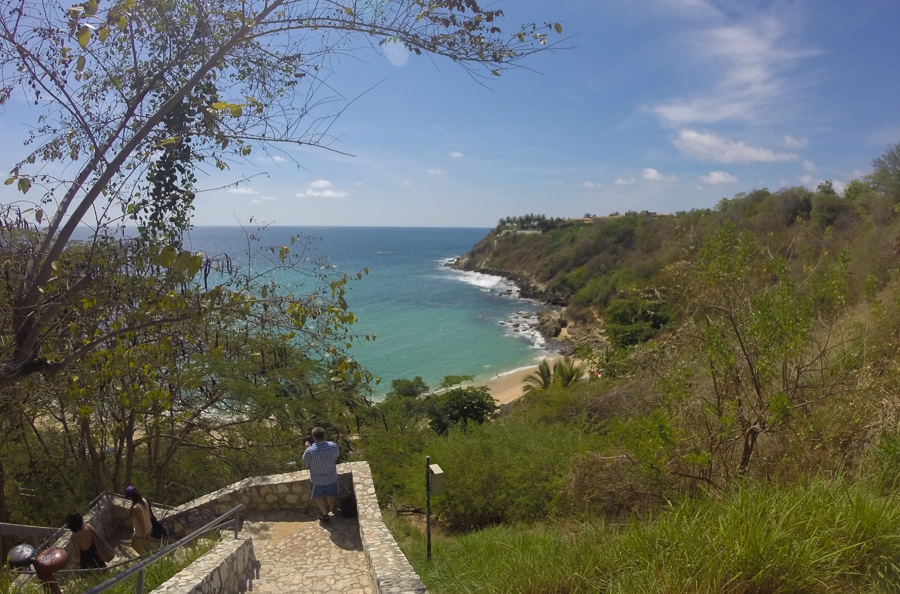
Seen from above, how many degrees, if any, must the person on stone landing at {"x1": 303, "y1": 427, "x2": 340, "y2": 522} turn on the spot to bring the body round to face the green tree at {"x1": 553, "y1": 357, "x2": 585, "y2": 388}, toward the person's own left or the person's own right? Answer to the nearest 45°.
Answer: approximately 45° to the person's own right

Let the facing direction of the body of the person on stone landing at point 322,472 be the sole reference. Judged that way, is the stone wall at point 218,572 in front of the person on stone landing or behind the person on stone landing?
behind

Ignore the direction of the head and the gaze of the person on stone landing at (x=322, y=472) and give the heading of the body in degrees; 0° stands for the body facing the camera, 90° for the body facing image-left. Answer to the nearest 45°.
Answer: approximately 180°

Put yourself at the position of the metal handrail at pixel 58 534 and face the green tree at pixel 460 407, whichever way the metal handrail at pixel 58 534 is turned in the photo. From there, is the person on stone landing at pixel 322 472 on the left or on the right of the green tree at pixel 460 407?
right

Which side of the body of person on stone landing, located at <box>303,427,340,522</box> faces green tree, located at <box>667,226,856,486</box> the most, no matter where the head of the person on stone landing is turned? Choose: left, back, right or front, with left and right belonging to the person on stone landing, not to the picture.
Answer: right

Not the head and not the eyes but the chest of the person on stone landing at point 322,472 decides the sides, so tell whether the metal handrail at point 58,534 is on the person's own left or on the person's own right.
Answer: on the person's own left
